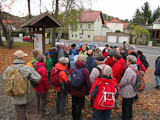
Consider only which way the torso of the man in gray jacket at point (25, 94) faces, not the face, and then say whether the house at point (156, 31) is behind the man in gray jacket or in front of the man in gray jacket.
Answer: in front

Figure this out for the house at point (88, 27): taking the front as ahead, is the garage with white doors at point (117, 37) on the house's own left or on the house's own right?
on the house's own left

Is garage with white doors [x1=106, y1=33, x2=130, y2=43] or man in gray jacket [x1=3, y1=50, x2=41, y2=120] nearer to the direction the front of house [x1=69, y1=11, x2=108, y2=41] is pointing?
the man in gray jacket

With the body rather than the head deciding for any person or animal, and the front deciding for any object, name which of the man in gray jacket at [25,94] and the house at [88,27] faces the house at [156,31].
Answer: the man in gray jacket

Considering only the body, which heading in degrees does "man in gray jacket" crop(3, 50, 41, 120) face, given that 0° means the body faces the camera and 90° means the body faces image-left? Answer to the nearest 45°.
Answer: approximately 225°

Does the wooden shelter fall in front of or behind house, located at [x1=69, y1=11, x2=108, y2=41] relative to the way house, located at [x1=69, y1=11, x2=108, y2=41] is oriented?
in front

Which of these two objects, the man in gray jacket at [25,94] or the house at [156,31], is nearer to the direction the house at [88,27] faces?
the man in gray jacket

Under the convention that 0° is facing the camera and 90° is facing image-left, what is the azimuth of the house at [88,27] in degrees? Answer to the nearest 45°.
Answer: approximately 45°

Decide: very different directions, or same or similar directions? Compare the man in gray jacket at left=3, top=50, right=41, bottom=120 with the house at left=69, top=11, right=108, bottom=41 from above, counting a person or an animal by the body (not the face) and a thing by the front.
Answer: very different directions
